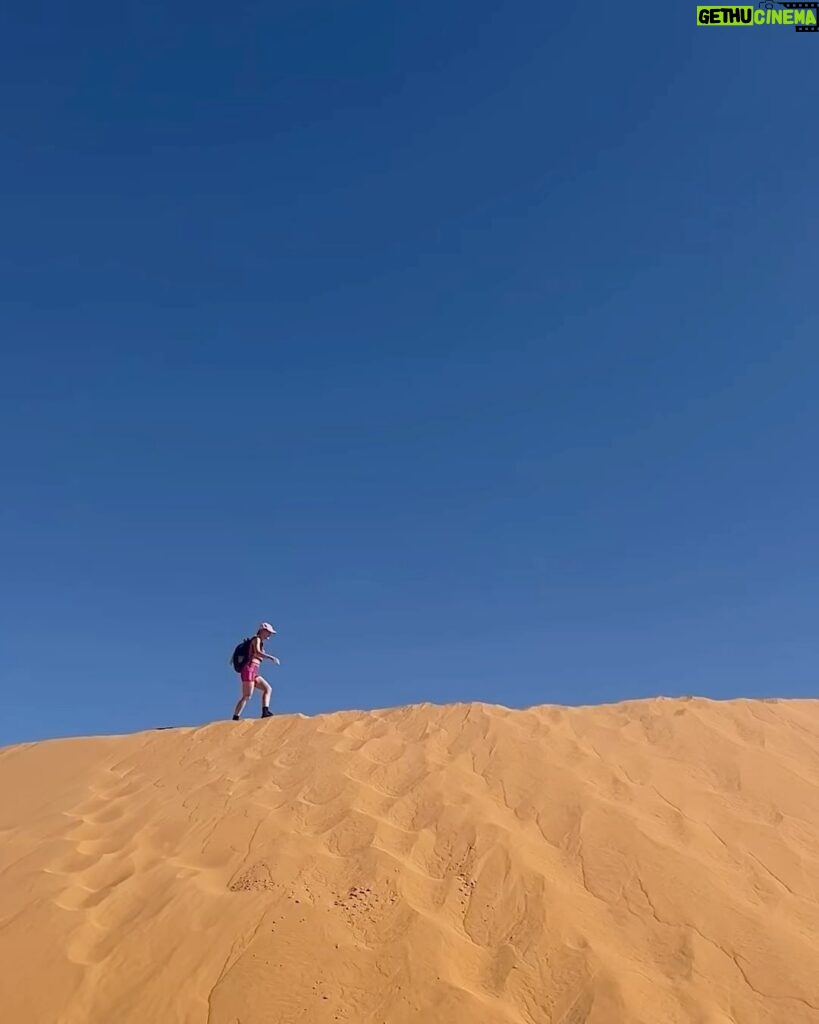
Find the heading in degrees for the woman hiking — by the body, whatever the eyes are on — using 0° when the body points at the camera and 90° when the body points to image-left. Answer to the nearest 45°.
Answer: approximately 270°

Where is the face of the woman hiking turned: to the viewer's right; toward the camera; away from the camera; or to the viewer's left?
to the viewer's right
